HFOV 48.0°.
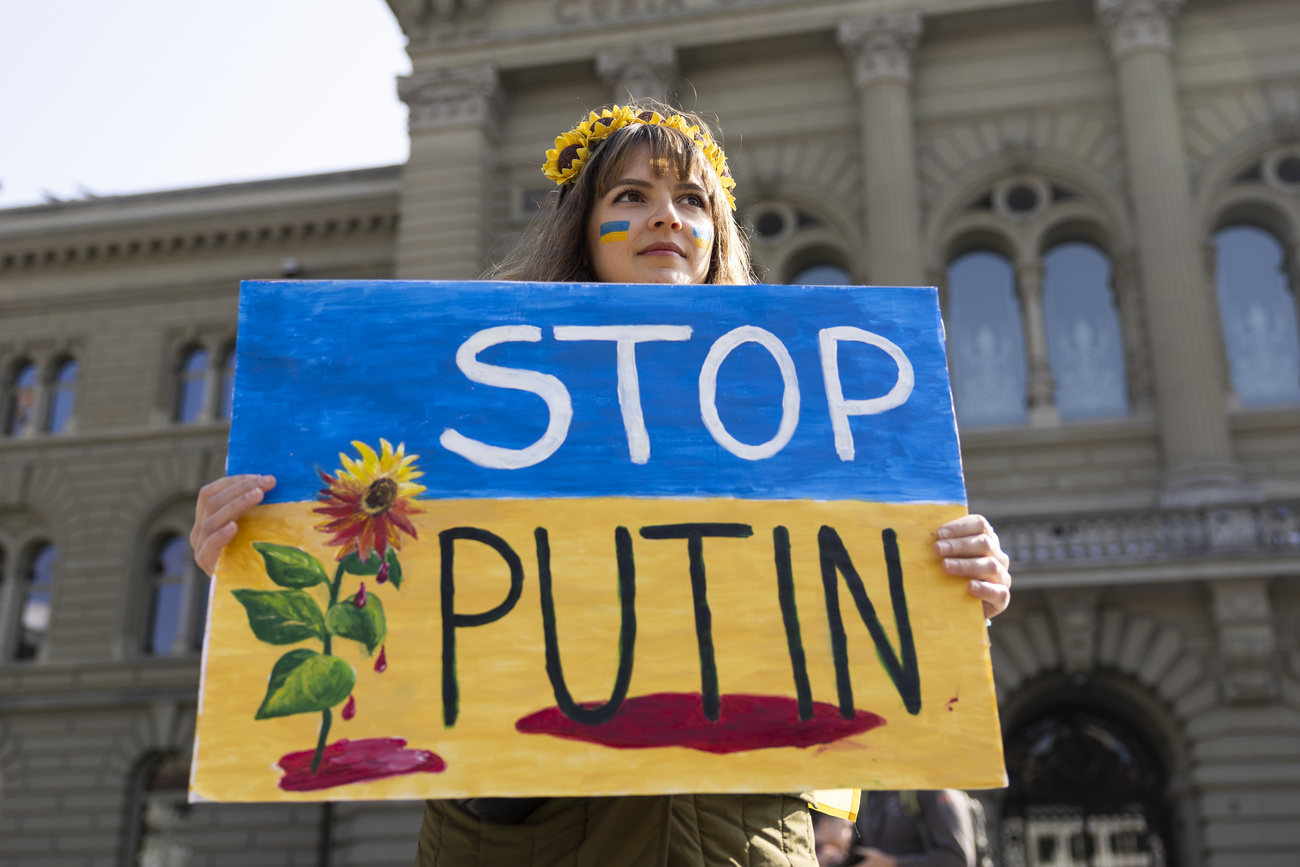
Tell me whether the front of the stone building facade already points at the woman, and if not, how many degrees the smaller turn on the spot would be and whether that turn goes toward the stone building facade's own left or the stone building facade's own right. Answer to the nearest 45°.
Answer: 0° — it already faces them

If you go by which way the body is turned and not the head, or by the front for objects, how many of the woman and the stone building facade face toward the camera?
2

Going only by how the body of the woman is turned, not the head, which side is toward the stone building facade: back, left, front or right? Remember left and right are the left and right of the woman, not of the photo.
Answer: back

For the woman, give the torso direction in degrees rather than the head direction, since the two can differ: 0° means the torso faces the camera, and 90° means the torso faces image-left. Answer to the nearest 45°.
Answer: approximately 0°

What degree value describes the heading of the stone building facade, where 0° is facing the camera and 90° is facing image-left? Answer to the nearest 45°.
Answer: approximately 0°
